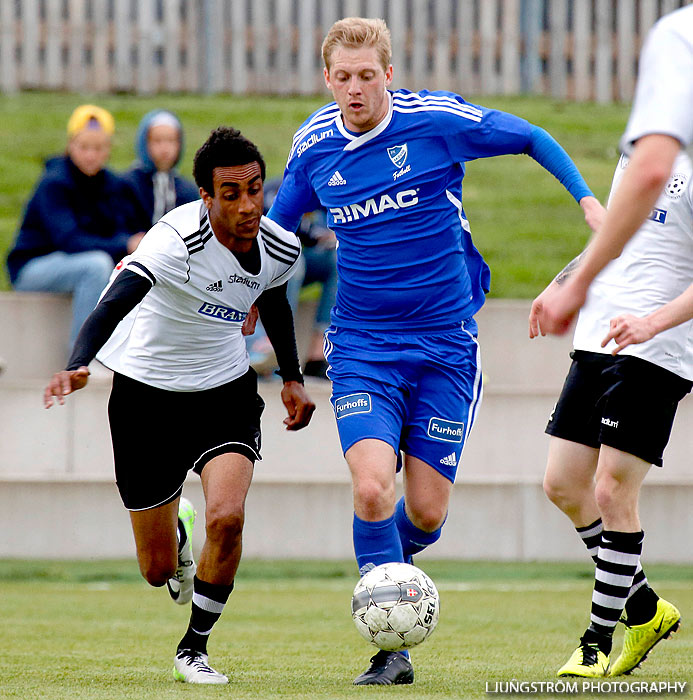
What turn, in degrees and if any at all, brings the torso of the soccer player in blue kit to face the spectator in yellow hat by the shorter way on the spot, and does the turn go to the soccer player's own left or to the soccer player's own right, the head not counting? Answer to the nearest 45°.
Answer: approximately 135° to the soccer player's own right

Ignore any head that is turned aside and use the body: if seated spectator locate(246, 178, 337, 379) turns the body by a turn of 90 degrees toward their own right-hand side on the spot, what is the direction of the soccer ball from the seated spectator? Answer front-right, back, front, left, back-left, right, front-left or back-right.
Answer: back-left

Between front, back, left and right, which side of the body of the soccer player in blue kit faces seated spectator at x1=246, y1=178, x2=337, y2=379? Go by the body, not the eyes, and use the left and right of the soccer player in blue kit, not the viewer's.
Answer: back

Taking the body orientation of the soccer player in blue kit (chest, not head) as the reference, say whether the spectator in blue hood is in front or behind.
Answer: behind

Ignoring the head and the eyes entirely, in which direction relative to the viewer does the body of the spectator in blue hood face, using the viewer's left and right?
facing the viewer

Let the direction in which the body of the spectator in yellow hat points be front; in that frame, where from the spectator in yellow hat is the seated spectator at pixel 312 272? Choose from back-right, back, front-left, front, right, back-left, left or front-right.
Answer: front-left

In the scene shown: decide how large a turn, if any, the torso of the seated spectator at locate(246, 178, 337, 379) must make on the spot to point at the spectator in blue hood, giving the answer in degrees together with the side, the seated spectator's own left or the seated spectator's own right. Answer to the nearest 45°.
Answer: approximately 45° to the seated spectator's own right

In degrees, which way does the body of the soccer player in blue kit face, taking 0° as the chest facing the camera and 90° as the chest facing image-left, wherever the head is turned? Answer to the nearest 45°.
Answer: approximately 0°

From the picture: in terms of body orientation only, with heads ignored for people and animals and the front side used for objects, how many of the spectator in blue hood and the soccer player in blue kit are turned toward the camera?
2

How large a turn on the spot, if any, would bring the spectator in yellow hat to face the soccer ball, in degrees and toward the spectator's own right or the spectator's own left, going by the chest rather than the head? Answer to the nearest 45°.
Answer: approximately 45° to the spectator's own right

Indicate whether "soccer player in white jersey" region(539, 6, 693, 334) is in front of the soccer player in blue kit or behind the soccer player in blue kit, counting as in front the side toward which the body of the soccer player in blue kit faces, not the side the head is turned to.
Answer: in front
